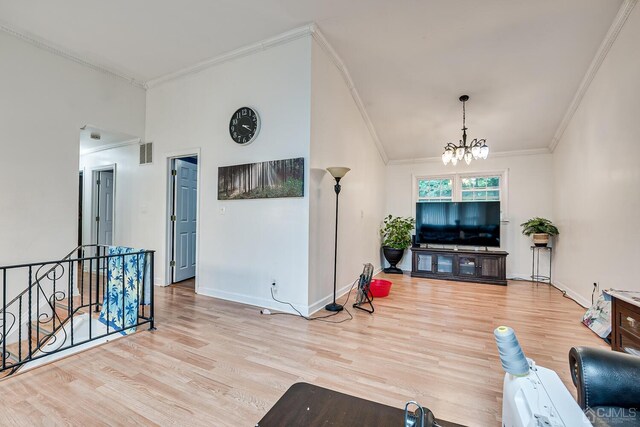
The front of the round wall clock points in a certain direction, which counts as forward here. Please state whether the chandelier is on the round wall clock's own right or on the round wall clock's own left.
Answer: on the round wall clock's own left

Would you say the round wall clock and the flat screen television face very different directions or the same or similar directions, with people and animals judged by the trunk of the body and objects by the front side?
same or similar directions

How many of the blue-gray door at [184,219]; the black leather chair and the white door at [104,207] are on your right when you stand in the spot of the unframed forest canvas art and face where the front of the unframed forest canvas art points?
2

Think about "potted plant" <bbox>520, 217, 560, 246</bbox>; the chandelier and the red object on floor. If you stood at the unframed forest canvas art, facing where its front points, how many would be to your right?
0

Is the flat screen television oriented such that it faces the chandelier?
yes

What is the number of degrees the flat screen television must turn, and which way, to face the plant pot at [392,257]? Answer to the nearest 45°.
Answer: approximately 90° to its right

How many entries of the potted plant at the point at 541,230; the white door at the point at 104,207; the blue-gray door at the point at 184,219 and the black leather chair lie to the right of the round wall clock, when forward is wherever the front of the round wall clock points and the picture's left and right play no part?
2

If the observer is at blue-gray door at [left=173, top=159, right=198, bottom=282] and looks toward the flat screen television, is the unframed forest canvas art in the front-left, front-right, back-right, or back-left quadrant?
front-right

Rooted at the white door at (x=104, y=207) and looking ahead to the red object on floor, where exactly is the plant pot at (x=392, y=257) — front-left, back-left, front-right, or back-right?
front-left

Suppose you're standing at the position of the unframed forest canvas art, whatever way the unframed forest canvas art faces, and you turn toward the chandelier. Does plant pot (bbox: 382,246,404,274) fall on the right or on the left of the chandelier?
left

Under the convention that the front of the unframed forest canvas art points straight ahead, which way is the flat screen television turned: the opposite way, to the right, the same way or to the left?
the same way

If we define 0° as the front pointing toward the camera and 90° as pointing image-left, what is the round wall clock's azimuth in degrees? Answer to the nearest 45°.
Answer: approximately 45°

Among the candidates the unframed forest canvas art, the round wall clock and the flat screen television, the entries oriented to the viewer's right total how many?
0

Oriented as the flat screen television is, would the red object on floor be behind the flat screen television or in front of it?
in front

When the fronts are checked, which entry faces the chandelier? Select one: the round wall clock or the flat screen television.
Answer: the flat screen television

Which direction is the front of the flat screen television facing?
toward the camera

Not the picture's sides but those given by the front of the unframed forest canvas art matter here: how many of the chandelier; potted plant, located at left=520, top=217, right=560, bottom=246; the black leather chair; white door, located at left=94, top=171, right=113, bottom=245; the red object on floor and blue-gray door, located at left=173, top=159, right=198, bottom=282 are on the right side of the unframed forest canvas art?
2

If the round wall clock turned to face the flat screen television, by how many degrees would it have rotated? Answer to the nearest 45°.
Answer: approximately 135° to its left

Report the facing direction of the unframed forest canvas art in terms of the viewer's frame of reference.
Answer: facing the viewer and to the left of the viewer
